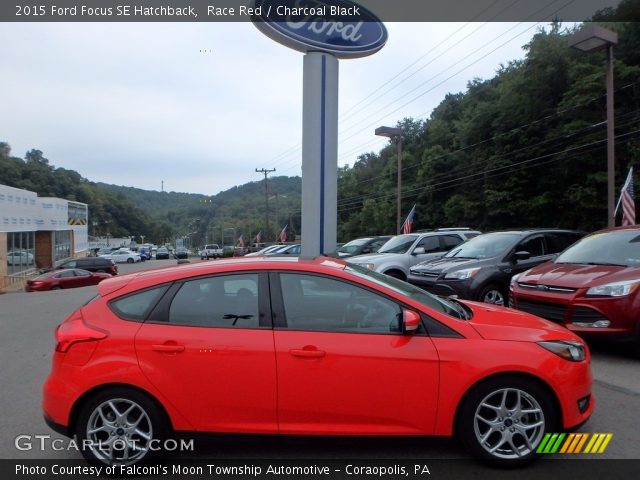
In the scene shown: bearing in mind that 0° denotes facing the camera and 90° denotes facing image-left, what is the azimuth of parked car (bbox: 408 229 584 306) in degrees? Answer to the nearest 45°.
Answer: approximately 45°

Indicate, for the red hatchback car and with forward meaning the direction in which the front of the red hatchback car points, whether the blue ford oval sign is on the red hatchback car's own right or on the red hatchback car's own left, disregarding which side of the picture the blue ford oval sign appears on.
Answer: on the red hatchback car's own left

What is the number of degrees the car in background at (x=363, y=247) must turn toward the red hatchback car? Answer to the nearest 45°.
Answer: approximately 45° to its left

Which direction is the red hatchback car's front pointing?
to the viewer's right

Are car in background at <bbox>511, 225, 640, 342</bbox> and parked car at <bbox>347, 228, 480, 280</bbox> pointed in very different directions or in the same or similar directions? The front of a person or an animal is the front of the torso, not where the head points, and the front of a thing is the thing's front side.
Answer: same or similar directions

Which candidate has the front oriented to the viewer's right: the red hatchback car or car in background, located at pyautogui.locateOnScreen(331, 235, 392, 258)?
the red hatchback car

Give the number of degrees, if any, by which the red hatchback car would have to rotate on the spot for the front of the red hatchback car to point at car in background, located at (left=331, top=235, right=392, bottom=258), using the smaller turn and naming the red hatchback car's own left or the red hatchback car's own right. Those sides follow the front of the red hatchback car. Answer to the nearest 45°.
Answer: approximately 90° to the red hatchback car's own left

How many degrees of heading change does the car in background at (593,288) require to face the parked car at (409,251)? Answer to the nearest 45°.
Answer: approximately 90° to its right

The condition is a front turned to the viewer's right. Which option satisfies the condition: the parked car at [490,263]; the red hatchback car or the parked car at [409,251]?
the red hatchback car

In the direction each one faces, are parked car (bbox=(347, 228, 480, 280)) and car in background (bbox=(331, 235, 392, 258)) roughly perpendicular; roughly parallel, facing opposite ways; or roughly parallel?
roughly parallel

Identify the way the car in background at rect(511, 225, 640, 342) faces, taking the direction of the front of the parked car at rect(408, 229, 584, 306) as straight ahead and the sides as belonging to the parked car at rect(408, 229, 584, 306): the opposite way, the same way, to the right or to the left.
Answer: the same way

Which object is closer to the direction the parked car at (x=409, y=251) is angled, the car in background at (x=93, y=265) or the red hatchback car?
the red hatchback car

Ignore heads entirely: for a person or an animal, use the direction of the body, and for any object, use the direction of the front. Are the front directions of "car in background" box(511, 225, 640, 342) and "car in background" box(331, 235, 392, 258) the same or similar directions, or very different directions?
same or similar directions

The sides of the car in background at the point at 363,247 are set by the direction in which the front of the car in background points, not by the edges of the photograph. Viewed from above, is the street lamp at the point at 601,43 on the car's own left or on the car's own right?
on the car's own left

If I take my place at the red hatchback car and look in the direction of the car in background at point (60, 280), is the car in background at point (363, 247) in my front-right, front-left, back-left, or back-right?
front-right

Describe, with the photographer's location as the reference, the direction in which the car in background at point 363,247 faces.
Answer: facing the viewer and to the left of the viewer
